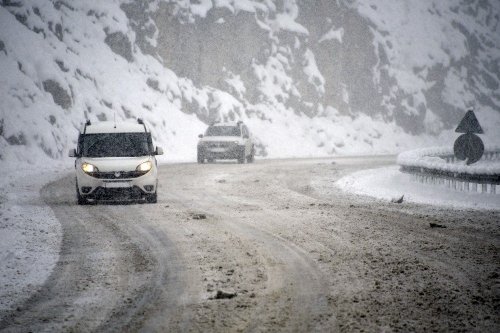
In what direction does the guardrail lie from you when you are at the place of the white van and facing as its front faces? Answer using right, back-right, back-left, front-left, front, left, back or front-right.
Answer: left

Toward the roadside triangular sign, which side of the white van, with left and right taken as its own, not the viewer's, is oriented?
left

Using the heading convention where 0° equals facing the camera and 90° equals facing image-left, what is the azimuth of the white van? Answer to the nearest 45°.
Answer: approximately 0°
